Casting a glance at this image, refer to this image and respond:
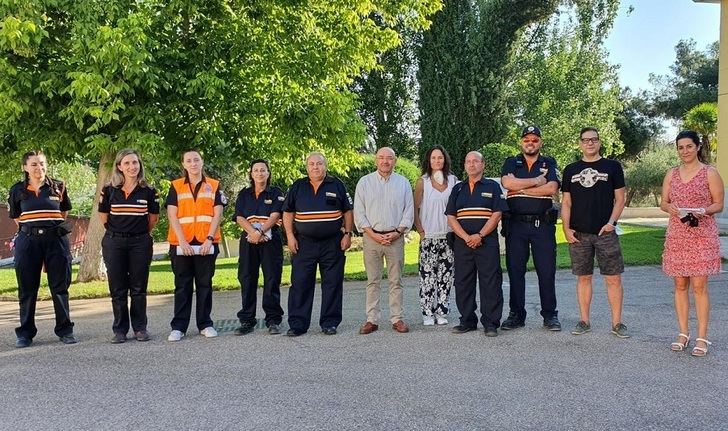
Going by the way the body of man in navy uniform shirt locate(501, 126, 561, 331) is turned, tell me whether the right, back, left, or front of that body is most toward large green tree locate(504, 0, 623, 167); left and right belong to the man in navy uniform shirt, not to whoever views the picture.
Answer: back

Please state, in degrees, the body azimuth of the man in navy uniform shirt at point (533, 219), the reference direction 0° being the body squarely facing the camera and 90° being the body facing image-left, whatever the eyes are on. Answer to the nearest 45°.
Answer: approximately 0°

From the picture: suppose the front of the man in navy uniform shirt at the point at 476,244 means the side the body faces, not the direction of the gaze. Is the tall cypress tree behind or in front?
behind

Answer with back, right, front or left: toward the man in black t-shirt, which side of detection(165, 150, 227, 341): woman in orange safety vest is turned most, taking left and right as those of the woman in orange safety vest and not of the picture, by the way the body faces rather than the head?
left

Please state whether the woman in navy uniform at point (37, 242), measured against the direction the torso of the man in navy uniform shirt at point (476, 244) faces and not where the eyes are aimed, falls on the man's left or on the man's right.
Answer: on the man's right

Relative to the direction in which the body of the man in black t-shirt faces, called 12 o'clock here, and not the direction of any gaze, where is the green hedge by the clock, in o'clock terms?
The green hedge is roughly at 5 o'clock from the man in black t-shirt.

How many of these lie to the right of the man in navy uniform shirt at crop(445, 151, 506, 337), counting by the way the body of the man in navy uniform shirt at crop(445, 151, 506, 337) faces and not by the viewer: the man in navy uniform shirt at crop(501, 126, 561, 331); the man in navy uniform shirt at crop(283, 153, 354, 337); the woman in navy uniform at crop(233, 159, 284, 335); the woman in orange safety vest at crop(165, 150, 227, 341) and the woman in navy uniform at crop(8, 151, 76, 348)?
4

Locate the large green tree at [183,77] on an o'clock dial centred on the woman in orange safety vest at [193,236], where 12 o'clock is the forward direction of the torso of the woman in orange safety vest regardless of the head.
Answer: The large green tree is roughly at 6 o'clock from the woman in orange safety vest.

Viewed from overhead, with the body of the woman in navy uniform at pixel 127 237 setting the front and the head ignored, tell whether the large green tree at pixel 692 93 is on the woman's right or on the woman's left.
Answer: on the woman's left
